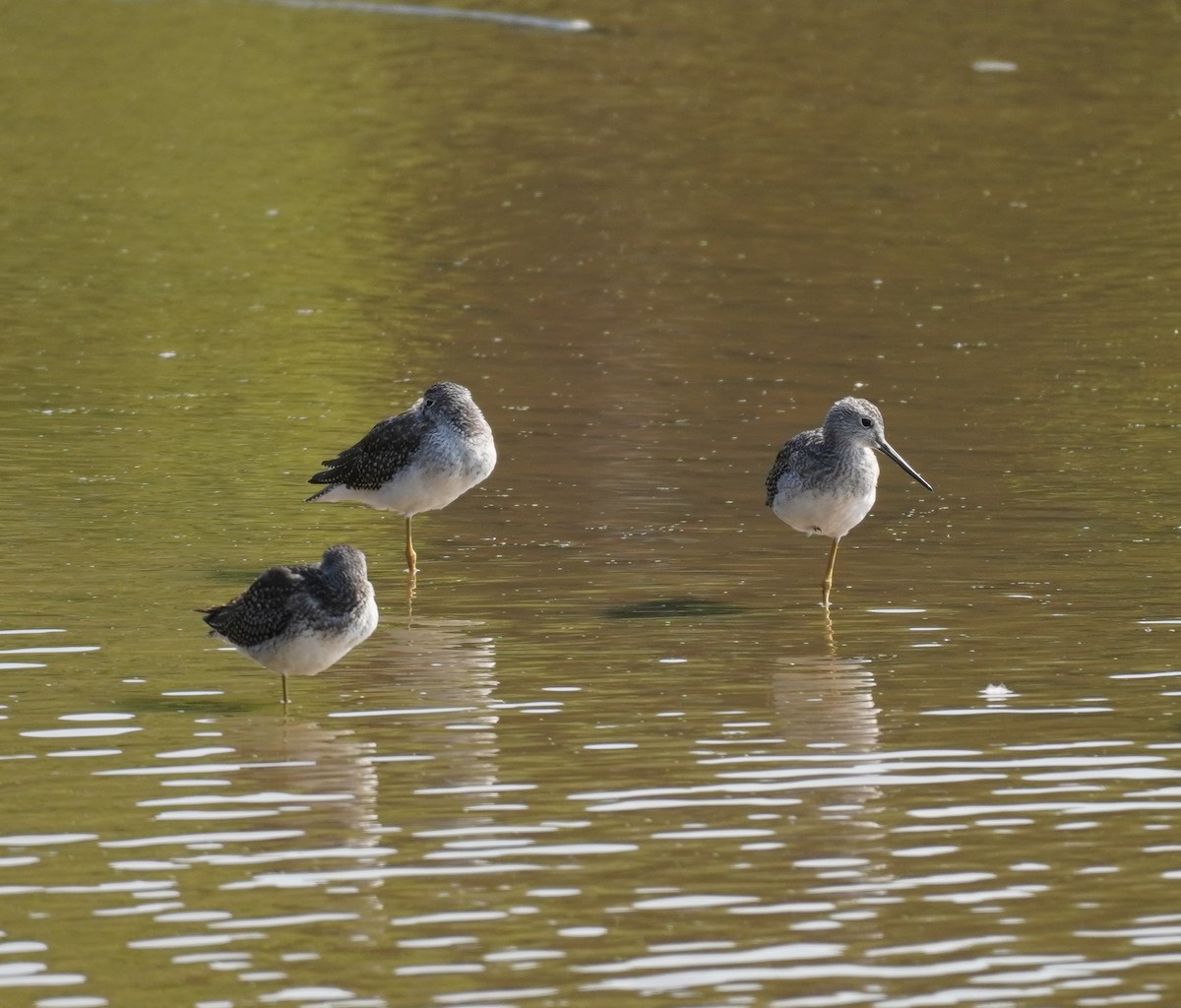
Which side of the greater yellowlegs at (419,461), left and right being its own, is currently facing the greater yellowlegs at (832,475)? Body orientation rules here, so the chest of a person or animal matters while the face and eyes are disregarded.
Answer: front

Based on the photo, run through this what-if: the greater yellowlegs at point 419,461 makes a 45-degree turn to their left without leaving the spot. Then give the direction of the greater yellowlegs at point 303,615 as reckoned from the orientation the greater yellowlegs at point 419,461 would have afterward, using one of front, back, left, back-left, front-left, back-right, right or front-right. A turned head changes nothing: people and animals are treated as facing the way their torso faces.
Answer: back-right

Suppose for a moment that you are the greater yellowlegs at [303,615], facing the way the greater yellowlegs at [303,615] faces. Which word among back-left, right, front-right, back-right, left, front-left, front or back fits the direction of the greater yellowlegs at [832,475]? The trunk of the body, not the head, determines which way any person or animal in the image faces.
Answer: front-left

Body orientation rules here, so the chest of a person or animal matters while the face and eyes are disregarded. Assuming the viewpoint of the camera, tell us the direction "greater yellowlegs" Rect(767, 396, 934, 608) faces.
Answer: facing the viewer and to the right of the viewer

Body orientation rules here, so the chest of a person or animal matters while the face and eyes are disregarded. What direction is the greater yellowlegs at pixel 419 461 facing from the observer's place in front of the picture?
facing to the right of the viewer

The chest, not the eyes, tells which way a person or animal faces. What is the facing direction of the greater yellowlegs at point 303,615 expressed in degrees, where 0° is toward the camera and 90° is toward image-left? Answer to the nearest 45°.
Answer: approximately 270°

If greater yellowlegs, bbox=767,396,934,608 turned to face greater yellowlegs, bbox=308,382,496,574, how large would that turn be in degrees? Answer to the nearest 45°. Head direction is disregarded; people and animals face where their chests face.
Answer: approximately 135° to its right

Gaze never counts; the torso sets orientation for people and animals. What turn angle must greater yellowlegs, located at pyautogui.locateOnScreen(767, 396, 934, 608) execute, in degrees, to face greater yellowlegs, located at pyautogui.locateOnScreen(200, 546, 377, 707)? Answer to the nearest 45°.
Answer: approximately 90° to its right
